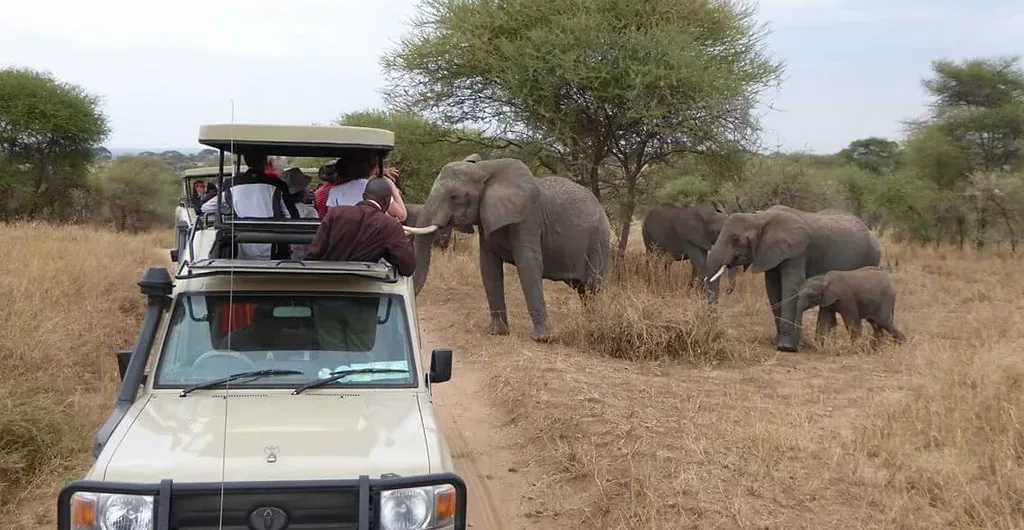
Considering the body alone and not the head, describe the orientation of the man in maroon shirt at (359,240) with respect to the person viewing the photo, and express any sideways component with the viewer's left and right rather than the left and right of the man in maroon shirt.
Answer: facing away from the viewer and to the right of the viewer

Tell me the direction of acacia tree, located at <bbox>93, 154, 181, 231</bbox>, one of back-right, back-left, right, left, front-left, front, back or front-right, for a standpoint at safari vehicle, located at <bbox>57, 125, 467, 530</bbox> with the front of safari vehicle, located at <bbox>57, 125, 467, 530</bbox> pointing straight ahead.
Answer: back

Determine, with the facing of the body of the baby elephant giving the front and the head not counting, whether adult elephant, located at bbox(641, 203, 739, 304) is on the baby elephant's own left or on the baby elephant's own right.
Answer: on the baby elephant's own right

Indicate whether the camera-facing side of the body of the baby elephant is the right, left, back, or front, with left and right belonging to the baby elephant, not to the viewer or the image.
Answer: left

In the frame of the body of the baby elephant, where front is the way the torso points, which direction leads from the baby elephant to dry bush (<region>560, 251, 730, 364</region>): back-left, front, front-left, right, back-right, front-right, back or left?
front-left

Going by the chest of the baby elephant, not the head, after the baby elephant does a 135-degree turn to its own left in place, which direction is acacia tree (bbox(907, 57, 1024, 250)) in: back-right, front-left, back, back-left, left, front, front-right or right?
back-left

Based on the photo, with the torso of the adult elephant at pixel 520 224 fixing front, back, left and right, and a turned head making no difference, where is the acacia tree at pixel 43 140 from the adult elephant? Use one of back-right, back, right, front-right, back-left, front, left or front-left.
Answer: right

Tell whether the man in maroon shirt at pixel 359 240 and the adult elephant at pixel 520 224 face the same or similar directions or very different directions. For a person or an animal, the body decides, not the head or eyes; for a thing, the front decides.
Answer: very different directions
